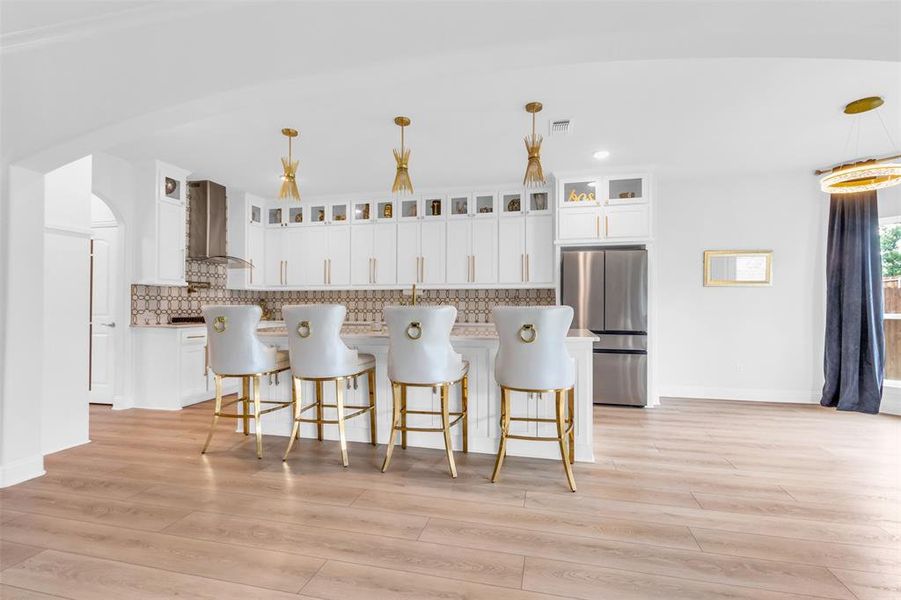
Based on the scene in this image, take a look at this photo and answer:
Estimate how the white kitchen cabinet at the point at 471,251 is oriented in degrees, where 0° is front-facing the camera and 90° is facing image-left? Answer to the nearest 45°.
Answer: approximately 0°

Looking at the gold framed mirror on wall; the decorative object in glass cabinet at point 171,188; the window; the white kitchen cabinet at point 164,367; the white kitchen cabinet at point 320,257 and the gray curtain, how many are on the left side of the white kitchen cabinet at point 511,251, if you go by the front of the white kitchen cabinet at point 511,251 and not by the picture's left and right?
3

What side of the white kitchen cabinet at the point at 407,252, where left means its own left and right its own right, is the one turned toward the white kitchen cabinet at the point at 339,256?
right

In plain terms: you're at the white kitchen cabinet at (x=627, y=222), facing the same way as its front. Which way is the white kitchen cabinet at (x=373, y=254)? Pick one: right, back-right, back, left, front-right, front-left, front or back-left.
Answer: right

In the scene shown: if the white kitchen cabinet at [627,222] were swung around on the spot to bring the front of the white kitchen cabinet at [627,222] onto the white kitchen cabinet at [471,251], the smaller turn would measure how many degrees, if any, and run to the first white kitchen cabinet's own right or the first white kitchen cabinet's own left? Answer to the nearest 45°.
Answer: approximately 90° to the first white kitchen cabinet's own right

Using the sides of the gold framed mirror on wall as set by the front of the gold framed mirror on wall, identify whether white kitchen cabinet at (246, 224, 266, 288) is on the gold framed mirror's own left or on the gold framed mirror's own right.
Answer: on the gold framed mirror's own right

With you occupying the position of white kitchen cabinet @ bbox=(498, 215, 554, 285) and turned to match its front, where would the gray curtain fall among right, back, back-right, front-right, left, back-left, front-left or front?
left
